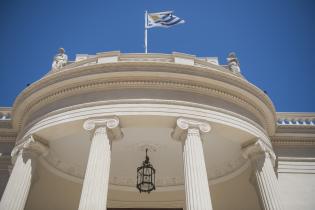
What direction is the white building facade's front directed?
toward the camera

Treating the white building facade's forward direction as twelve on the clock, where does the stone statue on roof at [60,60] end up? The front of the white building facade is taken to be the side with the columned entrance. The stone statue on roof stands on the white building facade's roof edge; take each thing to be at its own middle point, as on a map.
The stone statue on roof is roughly at 3 o'clock from the white building facade.
